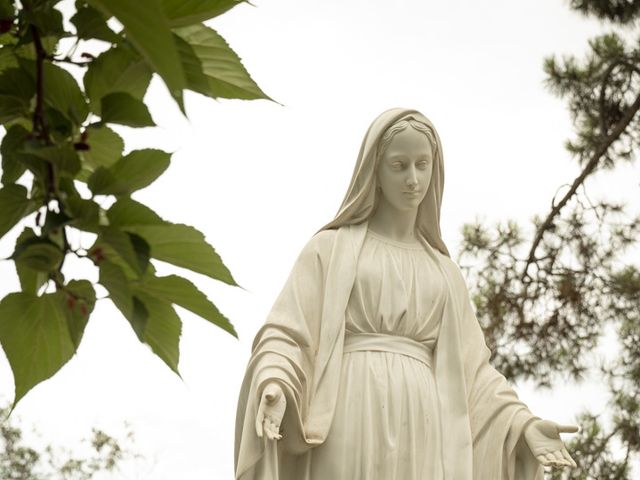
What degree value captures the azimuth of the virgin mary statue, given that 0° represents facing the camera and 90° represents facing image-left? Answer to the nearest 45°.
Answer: approximately 315°
